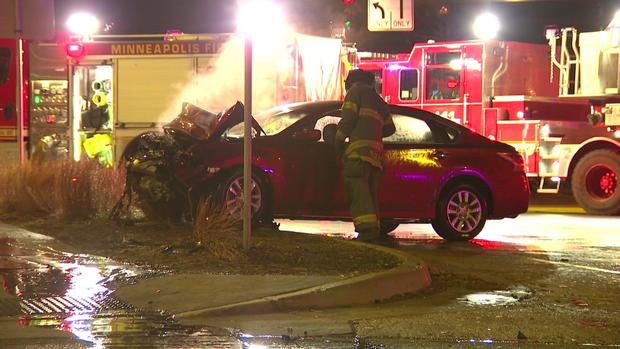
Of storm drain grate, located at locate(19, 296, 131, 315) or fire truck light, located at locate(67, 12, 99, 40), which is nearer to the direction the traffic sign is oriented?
the storm drain grate

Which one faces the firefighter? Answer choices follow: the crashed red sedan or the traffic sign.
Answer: the traffic sign

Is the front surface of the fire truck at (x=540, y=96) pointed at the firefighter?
no

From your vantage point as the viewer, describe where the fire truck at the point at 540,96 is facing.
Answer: facing to the left of the viewer

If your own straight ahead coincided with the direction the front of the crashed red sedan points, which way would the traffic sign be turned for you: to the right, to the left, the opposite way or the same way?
to the left

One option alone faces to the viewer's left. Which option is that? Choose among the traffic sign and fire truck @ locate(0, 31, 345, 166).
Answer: the fire truck

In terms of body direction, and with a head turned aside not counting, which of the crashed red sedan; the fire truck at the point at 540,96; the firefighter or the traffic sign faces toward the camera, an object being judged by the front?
the traffic sign

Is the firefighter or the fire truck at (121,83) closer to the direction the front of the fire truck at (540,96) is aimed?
the fire truck

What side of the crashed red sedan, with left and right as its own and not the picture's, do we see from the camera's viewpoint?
left

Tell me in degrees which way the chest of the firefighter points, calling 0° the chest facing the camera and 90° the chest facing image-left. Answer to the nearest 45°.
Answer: approximately 135°

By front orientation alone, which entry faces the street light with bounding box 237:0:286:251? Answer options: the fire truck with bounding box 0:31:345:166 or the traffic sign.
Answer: the traffic sign

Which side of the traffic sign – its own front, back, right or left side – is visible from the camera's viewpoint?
front

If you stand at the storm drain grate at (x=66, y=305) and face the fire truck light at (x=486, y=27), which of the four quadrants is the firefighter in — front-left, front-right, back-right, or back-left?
front-right

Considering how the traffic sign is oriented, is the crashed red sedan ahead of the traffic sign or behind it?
ahead

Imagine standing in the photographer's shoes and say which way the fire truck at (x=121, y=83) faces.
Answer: facing to the left of the viewer

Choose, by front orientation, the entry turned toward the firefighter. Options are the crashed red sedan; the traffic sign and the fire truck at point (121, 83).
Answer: the traffic sign

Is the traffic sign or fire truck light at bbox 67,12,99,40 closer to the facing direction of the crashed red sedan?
the fire truck light

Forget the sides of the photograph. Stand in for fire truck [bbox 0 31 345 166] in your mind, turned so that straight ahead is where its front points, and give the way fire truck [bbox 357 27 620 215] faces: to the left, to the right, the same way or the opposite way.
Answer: the same way
